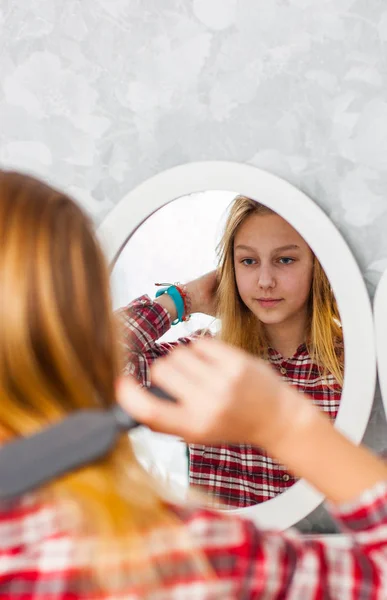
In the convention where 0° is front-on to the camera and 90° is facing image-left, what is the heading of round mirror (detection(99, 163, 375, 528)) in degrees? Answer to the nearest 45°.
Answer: approximately 45°
